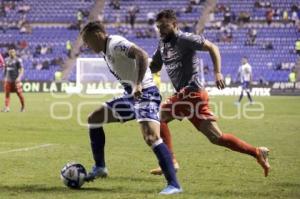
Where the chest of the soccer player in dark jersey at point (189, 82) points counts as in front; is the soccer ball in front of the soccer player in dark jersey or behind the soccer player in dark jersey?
in front

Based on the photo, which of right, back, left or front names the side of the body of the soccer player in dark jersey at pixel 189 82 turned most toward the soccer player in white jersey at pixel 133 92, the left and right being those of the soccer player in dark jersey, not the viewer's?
front

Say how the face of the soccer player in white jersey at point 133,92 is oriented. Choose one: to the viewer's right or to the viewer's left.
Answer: to the viewer's left

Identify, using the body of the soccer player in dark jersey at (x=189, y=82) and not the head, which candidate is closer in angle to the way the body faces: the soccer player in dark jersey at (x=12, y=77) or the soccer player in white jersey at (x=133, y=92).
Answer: the soccer player in white jersey

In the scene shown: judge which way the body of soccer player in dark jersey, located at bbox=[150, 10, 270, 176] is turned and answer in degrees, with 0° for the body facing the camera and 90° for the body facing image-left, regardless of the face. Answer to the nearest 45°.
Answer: approximately 45°

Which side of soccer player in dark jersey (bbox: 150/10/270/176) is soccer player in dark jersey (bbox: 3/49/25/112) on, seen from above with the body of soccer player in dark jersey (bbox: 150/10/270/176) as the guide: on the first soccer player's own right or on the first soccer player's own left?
on the first soccer player's own right
